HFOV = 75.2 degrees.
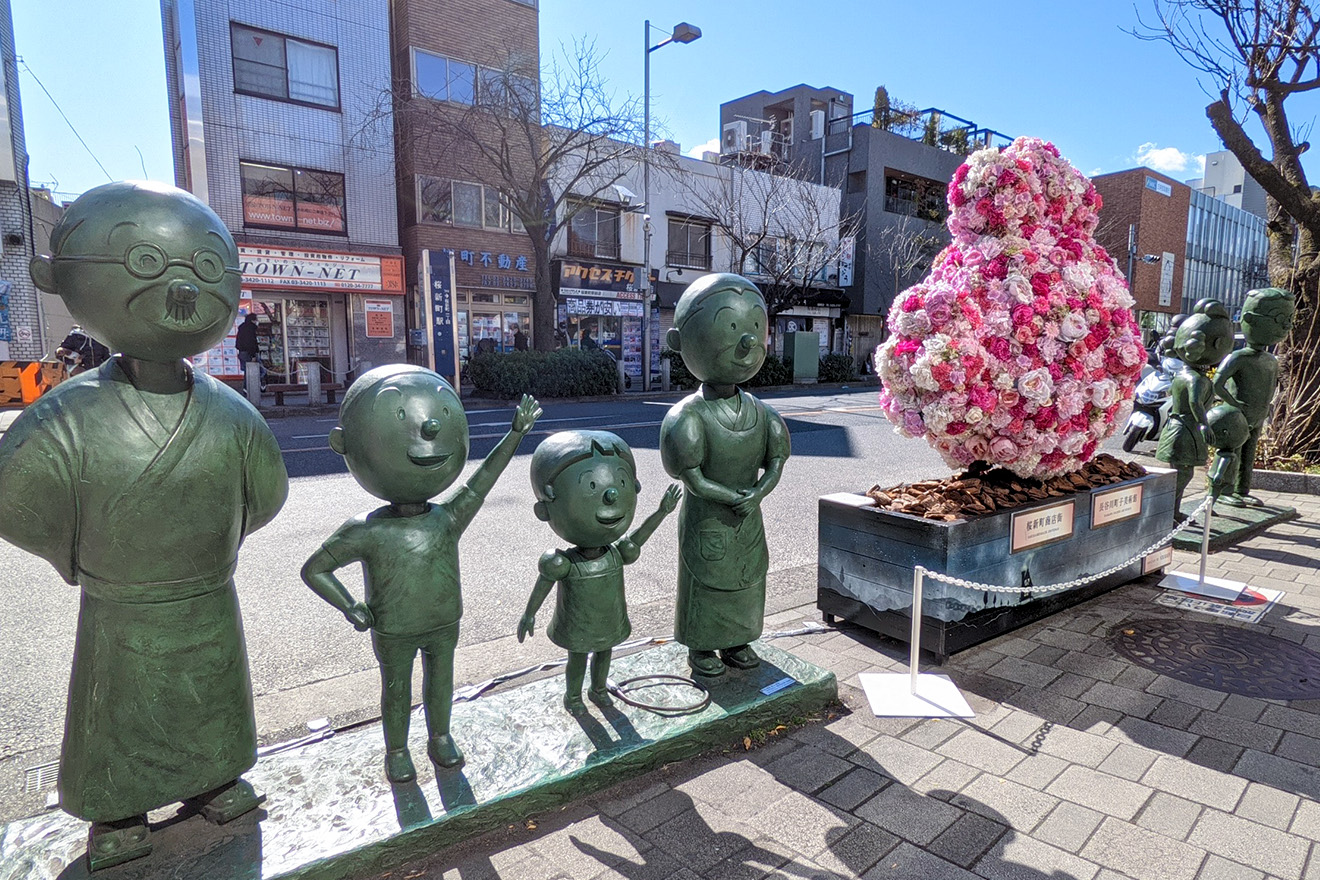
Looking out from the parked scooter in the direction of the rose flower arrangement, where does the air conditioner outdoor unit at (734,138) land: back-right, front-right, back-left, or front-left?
back-right

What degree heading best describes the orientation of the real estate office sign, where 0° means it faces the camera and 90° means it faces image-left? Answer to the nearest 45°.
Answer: approximately 315°

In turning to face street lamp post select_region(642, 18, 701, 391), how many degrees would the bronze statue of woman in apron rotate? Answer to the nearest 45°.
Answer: approximately 135° to its left

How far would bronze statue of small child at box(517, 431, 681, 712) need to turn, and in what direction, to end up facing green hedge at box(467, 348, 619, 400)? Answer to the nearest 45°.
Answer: approximately 135° to its left

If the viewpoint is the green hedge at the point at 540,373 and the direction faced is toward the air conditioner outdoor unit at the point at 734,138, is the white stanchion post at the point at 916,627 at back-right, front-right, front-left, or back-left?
back-right

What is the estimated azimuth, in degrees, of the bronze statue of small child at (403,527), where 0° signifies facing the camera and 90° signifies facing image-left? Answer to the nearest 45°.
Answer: approximately 315°

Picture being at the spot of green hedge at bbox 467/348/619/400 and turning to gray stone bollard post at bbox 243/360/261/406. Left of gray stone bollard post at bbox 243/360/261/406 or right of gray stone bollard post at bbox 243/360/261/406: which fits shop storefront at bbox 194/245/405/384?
right

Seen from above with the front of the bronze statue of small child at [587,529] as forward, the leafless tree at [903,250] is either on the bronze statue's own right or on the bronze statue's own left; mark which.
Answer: on the bronze statue's own left

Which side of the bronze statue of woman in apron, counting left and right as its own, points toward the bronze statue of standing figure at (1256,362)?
left
